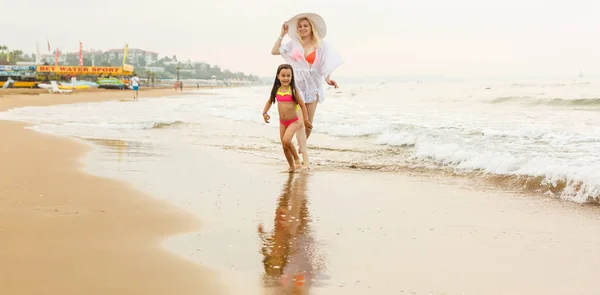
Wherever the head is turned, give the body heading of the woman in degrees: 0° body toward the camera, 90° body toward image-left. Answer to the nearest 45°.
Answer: approximately 0°
